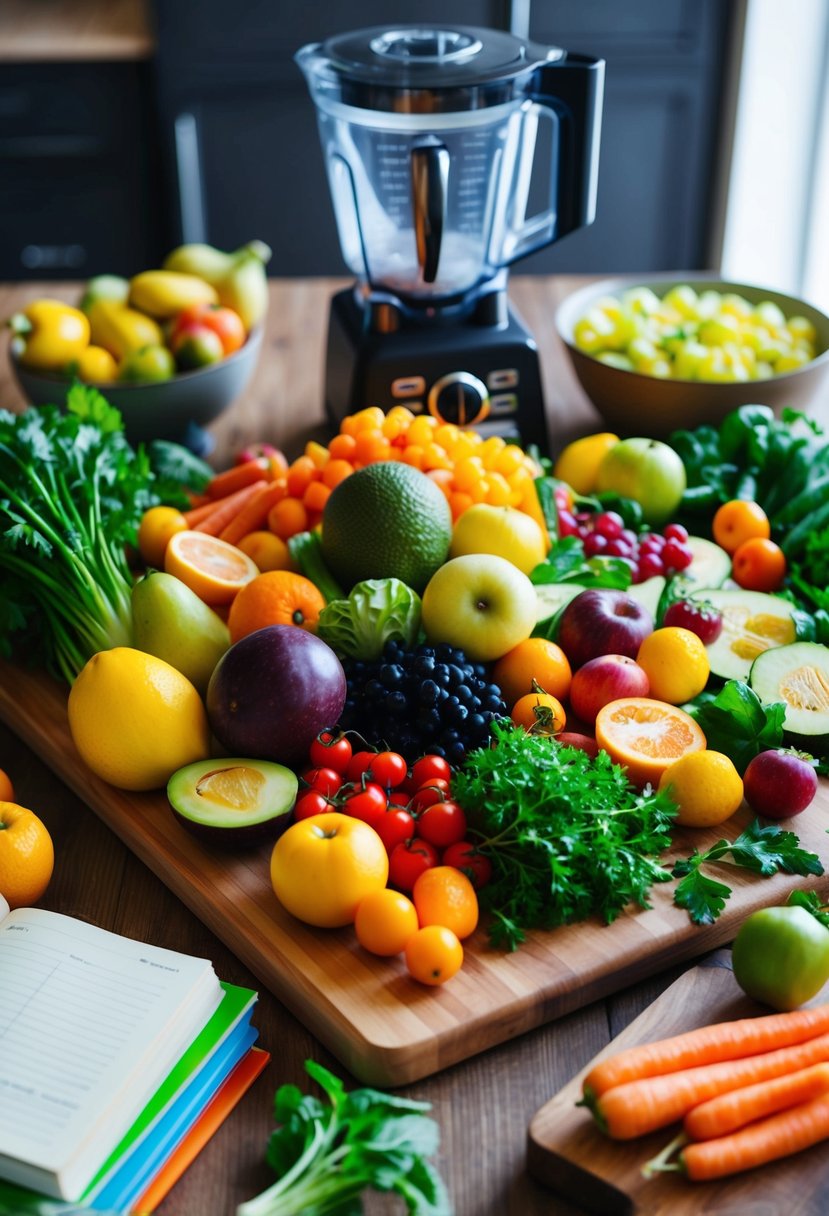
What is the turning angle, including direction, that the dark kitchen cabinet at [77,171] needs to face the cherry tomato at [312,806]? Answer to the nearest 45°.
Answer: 0° — it already faces it

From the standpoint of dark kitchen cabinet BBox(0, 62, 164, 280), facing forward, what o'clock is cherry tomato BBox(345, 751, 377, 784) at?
The cherry tomato is roughly at 12 o'clock from the dark kitchen cabinet.

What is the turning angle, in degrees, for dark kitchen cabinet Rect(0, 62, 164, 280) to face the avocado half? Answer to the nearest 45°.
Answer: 0° — it already faces it

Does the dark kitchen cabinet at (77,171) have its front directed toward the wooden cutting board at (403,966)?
yes

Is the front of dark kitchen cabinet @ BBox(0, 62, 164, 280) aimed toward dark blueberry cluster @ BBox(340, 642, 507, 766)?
yes

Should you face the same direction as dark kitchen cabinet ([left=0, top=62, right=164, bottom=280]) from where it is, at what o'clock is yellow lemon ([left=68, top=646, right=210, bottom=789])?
The yellow lemon is roughly at 12 o'clock from the dark kitchen cabinet.

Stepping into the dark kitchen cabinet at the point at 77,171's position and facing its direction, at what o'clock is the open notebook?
The open notebook is roughly at 12 o'clock from the dark kitchen cabinet.

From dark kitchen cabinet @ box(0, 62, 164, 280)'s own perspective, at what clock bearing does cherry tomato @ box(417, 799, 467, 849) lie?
The cherry tomato is roughly at 12 o'clock from the dark kitchen cabinet.

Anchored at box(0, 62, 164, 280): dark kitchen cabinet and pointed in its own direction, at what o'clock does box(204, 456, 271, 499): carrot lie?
The carrot is roughly at 12 o'clock from the dark kitchen cabinet.

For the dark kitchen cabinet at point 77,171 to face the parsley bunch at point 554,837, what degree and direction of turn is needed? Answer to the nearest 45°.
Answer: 0° — it already faces it

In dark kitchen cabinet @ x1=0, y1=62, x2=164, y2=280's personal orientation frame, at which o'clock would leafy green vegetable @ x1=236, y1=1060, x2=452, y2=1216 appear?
The leafy green vegetable is roughly at 12 o'clock from the dark kitchen cabinet.

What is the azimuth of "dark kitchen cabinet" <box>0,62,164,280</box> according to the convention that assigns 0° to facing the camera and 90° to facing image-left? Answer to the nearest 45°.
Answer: approximately 0°
